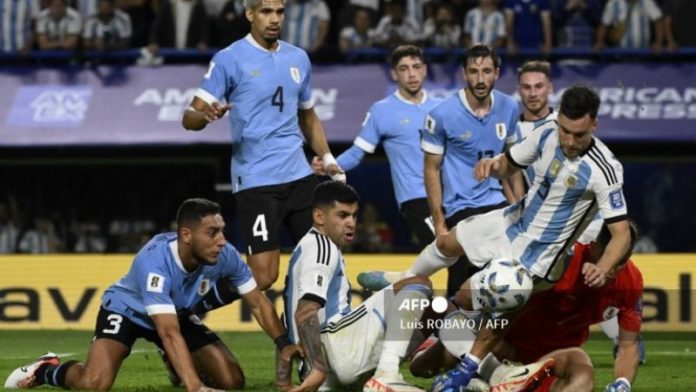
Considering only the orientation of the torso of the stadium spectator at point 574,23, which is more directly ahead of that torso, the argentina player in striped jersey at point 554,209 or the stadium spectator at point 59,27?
the argentina player in striped jersey

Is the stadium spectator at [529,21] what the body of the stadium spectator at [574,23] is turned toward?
no

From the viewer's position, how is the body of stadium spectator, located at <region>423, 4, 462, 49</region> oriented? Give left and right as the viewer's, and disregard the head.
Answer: facing the viewer

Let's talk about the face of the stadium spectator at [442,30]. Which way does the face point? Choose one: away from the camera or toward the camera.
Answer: toward the camera

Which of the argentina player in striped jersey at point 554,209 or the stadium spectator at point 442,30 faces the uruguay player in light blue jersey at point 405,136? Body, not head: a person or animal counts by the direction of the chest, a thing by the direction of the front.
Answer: the stadium spectator

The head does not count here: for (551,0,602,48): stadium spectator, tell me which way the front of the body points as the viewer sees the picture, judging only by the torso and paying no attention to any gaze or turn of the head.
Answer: toward the camera

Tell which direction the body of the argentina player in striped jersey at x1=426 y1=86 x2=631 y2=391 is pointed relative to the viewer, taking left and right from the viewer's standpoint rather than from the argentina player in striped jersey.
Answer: facing the viewer and to the left of the viewer

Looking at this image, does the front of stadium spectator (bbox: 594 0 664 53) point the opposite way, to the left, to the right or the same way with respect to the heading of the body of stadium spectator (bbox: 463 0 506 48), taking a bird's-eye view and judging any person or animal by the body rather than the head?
the same way

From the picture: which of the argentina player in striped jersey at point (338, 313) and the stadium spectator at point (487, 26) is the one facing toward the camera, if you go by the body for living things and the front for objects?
the stadium spectator

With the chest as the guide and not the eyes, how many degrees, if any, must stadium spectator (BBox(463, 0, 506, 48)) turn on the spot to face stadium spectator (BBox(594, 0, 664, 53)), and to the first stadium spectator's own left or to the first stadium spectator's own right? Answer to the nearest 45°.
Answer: approximately 90° to the first stadium spectator's own left

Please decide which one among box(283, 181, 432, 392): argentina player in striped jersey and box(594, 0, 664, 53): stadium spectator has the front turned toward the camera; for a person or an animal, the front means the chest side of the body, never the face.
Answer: the stadium spectator

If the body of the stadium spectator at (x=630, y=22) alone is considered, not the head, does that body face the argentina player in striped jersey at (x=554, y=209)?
yes

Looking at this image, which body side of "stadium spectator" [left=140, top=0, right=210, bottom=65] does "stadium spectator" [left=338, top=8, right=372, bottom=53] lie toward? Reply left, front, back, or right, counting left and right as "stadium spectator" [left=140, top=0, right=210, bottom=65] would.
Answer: left

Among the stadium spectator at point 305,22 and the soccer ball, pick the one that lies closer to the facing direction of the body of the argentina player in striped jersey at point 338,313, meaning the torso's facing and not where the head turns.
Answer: the soccer ball

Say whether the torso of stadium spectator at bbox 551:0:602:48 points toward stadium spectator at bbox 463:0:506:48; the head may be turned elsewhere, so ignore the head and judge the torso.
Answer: no
